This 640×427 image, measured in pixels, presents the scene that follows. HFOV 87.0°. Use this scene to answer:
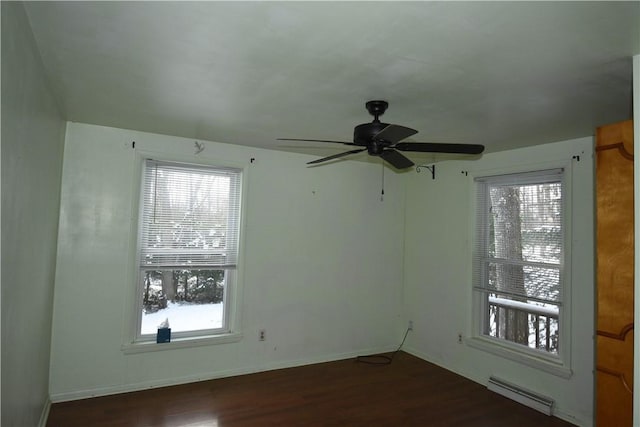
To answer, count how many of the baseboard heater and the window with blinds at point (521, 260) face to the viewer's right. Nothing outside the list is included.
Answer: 0

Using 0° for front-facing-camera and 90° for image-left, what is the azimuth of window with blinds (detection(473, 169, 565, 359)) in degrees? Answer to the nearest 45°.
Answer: approximately 45°

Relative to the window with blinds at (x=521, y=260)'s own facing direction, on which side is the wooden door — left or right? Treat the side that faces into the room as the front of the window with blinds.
on its left

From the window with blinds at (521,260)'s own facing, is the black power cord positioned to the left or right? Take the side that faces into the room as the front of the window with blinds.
on its right

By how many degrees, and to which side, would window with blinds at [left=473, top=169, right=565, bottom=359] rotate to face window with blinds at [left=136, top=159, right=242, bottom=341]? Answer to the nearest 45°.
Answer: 0° — it already faces it

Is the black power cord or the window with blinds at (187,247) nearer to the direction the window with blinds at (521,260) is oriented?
the window with blinds

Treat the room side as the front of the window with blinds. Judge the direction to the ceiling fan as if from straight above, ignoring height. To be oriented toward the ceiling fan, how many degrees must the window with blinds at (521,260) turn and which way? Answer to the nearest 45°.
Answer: approximately 45° to its left

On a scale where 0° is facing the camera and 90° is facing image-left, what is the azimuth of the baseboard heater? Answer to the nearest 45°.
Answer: approximately 45°

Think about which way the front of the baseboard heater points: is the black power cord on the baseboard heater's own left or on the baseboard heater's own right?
on the baseboard heater's own right

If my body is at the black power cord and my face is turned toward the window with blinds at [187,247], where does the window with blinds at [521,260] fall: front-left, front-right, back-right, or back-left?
back-left

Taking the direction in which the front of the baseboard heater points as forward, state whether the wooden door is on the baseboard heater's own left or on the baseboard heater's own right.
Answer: on the baseboard heater's own left

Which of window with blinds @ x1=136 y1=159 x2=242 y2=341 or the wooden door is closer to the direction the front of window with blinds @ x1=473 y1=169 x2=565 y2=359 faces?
the window with blinds
